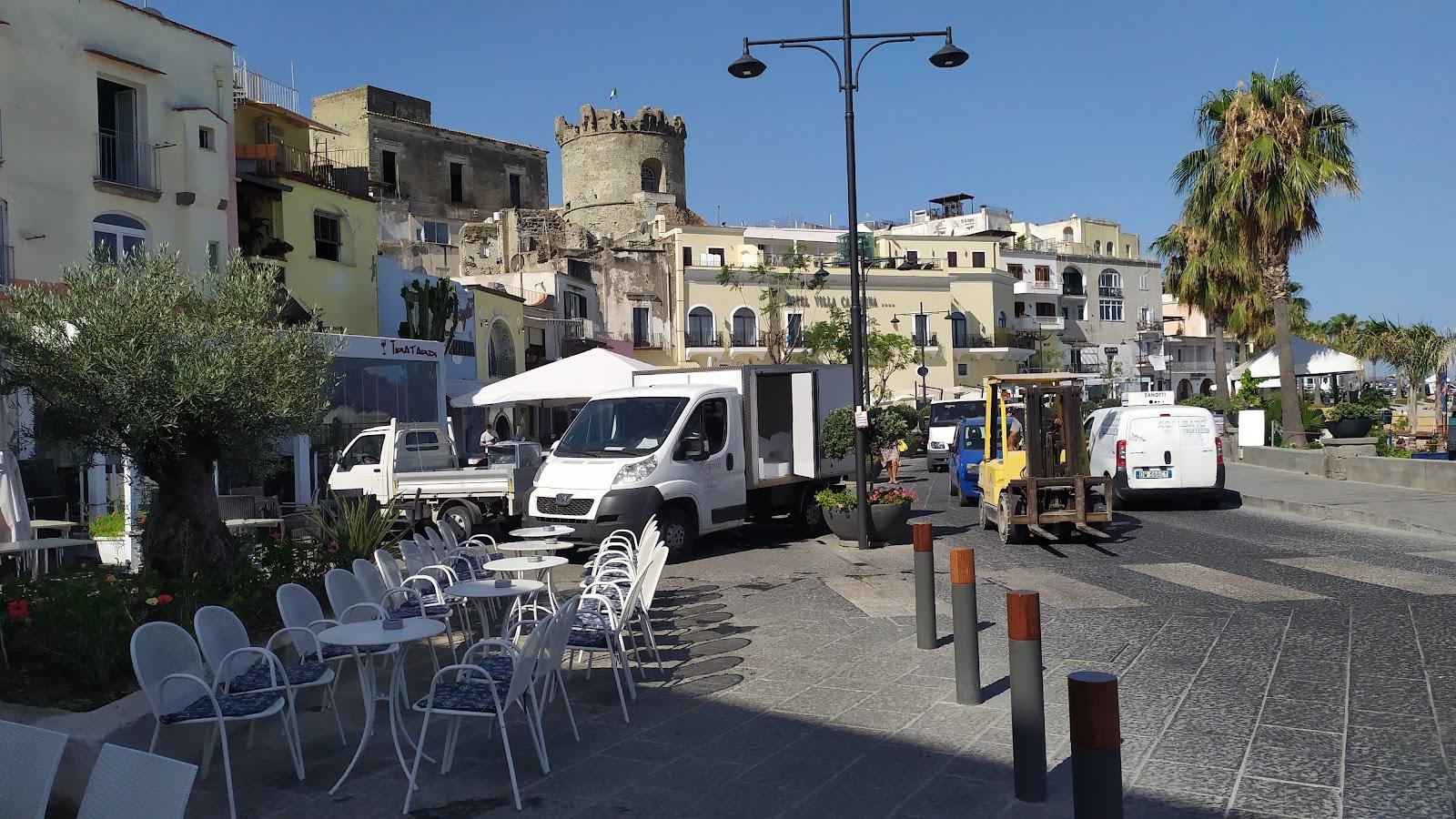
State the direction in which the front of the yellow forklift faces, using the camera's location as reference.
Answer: facing the viewer and to the right of the viewer

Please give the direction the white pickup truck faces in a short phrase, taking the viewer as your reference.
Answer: facing away from the viewer and to the left of the viewer

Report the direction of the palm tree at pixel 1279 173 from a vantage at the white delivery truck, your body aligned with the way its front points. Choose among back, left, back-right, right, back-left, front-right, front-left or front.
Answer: back

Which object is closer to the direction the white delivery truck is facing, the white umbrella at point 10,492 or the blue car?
the white umbrella

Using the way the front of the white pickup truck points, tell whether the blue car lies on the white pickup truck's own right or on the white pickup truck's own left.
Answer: on the white pickup truck's own right

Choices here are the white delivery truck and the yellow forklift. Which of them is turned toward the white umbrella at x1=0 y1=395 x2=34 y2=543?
the white delivery truck

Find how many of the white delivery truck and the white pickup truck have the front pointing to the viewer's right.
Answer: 0

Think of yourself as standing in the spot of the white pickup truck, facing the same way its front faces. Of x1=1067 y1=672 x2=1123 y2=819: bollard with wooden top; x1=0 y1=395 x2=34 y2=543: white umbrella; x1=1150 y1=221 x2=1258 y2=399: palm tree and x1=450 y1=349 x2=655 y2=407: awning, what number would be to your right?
2

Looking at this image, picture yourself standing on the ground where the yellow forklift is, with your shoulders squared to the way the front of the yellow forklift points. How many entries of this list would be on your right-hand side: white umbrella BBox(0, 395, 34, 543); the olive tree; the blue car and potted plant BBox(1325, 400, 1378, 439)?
2

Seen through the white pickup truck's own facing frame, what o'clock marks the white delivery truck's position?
The white delivery truck is roughly at 6 o'clock from the white pickup truck.

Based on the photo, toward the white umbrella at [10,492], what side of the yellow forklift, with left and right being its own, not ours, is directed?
right

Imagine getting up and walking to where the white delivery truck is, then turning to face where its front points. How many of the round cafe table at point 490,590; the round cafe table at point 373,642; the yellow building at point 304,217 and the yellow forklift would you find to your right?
1

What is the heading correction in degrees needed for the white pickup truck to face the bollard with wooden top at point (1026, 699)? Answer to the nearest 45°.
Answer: approximately 135° to its left
